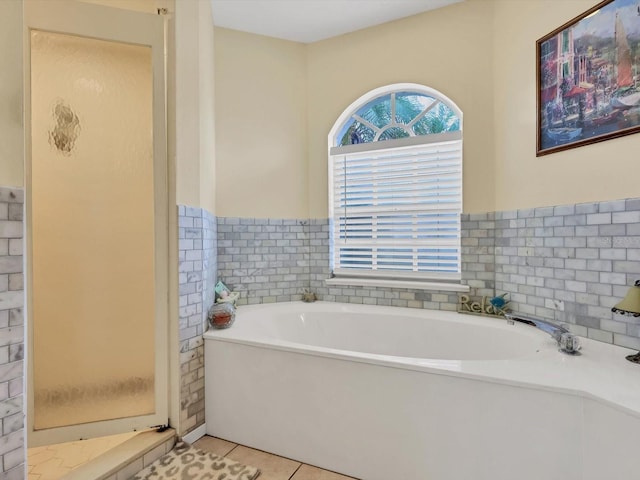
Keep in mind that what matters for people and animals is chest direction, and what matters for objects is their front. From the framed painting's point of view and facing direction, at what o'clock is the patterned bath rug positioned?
The patterned bath rug is roughly at 12 o'clock from the framed painting.

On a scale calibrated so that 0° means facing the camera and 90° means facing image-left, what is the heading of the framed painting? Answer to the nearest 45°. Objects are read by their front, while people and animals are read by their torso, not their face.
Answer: approximately 45°

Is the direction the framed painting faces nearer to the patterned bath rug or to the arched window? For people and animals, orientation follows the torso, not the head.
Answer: the patterned bath rug

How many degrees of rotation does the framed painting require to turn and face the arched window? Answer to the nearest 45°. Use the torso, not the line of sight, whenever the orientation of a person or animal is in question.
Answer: approximately 45° to its right
